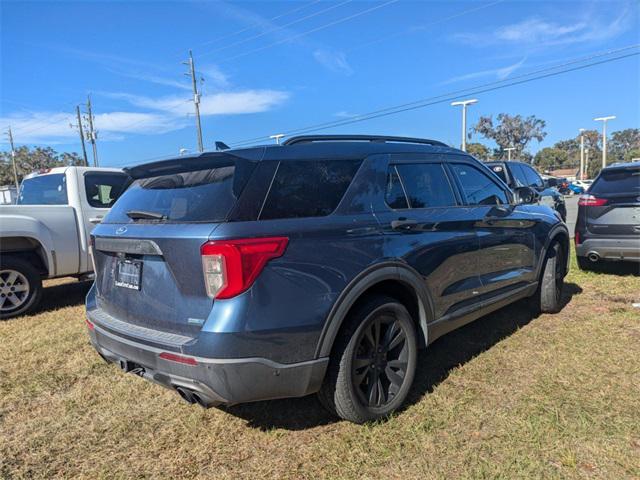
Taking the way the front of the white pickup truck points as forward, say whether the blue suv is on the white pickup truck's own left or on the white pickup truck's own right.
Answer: on the white pickup truck's own right

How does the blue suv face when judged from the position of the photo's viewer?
facing away from the viewer and to the right of the viewer

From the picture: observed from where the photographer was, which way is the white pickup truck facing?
facing away from the viewer and to the right of the viewer

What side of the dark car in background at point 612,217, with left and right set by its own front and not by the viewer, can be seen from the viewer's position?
back

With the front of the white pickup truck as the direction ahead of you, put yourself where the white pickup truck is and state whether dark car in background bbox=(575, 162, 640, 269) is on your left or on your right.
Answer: on your right

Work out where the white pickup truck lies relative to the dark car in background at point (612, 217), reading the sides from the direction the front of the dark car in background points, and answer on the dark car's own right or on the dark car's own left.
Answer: on the dark car's own left
